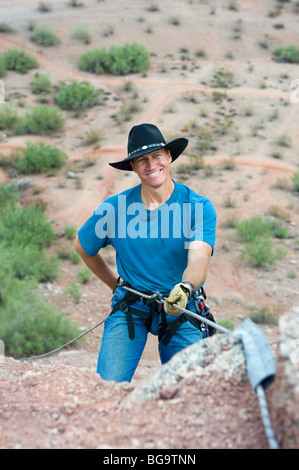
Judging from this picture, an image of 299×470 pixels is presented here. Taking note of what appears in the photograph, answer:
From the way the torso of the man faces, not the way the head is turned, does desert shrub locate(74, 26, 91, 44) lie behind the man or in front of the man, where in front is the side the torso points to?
behind

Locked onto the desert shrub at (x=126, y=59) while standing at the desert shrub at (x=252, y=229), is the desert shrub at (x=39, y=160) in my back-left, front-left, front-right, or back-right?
front-left

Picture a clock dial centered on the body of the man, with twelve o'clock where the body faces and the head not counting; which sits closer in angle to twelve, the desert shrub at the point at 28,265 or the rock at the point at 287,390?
the rock

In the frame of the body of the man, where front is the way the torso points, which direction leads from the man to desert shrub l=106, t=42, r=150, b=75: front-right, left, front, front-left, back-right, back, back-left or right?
back

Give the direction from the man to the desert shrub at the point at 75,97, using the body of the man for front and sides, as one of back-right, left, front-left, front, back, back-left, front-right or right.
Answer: back

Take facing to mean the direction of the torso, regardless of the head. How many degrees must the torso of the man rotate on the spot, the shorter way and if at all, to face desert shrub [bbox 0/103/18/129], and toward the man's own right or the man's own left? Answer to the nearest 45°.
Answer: approximately 180°

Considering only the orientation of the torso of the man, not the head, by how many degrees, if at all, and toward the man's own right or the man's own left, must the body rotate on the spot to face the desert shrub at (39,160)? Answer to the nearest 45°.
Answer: approximately 180°

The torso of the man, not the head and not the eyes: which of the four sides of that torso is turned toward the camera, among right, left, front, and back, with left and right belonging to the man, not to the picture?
front

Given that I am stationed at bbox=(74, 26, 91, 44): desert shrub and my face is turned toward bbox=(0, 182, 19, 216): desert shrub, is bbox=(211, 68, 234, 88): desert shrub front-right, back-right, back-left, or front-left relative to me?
front-left

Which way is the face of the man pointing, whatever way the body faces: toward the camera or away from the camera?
toward the camera

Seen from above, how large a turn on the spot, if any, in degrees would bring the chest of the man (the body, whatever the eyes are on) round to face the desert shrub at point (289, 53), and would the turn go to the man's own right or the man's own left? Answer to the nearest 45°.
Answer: approximately 180°

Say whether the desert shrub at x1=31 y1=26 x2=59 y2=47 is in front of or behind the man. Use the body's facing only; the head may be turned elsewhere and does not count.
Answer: behind
